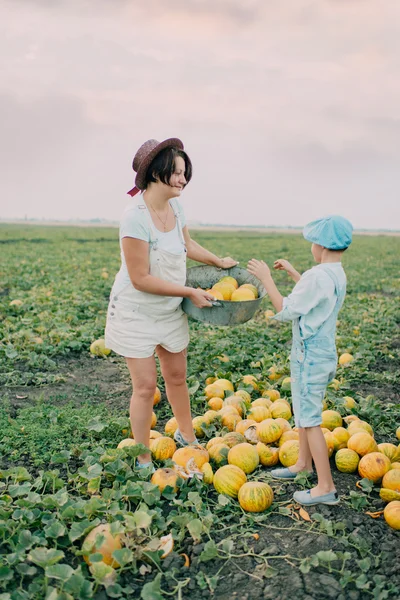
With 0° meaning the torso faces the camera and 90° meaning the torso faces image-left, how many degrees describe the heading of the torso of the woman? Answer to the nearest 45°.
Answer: approximately 315°

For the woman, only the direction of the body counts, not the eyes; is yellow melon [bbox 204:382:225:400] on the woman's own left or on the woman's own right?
on the woman's own left

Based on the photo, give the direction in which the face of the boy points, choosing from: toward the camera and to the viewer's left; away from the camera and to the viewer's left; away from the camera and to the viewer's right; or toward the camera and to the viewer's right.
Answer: away from the camera and to the viewer's left

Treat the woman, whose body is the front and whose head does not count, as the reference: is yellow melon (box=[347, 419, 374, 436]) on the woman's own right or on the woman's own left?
on the woman's own left

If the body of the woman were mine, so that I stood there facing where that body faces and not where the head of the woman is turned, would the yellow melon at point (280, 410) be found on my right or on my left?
on my left

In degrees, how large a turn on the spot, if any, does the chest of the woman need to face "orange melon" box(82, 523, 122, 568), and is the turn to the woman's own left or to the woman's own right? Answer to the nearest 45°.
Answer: approximately 45° to the woman's own right
